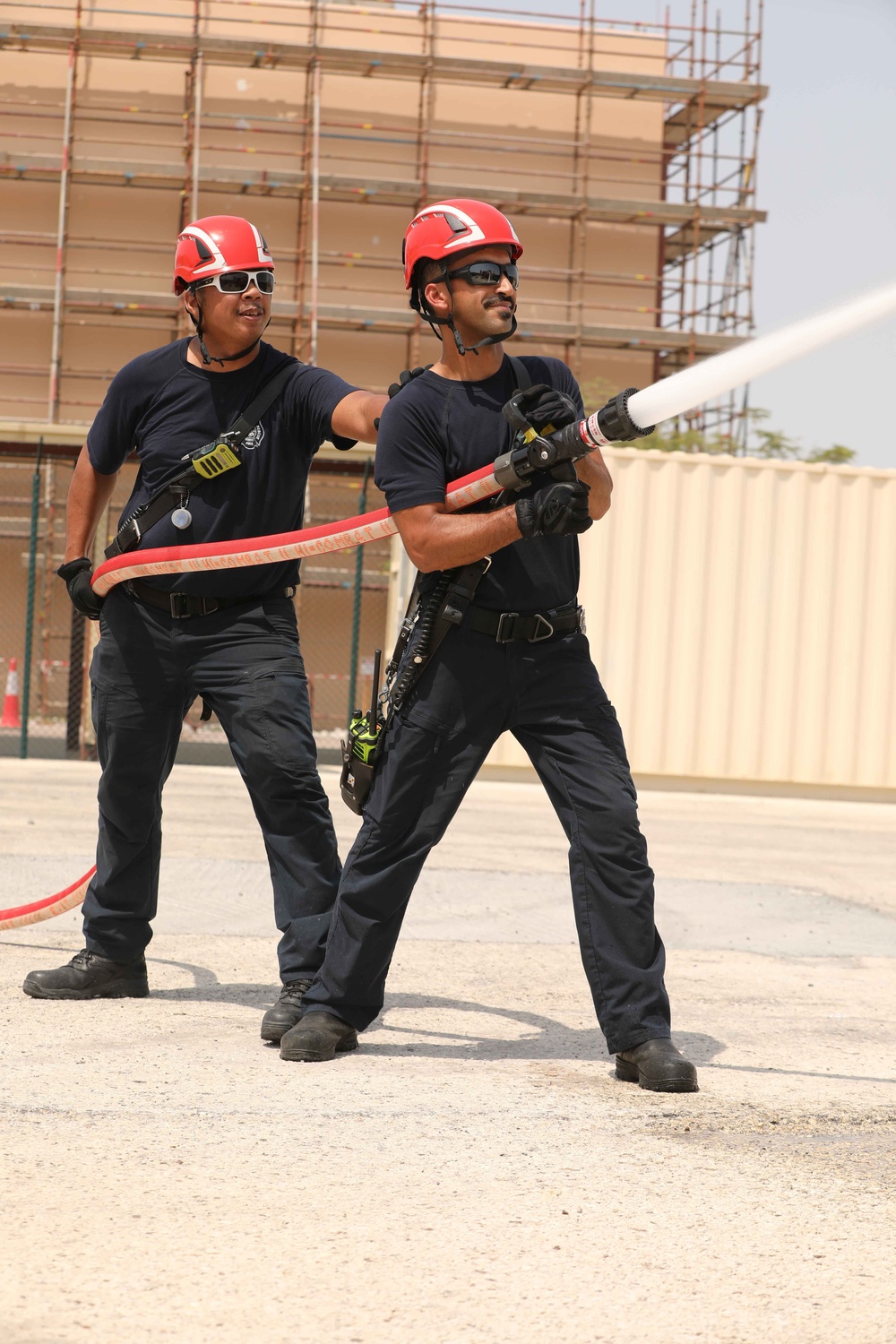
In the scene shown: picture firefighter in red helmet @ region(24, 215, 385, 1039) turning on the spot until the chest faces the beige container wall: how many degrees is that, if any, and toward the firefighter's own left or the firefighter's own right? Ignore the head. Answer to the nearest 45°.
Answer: approximately 135° to the firefighter's own left

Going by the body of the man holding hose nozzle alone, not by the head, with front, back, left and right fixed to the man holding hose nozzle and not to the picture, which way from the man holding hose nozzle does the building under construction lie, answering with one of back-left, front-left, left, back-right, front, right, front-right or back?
back-left

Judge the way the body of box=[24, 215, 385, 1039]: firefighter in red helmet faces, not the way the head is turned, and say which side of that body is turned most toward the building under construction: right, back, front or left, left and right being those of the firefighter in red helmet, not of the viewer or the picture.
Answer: back

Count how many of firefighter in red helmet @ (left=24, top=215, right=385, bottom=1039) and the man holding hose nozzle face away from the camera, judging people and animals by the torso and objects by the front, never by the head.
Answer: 0

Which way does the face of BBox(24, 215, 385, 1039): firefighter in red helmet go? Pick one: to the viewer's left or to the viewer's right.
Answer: to the viewer's right

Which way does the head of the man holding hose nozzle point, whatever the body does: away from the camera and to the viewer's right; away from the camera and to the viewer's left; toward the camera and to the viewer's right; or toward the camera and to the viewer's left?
toward the camera and to the viewer's right

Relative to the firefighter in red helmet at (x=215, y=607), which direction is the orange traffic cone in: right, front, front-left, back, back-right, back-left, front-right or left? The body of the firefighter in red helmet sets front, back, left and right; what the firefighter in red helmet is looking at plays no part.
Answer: back

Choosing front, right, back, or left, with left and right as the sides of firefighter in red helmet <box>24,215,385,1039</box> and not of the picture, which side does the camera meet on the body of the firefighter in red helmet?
front

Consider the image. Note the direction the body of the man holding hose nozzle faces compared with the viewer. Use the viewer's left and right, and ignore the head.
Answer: facing the viewer and to the right of the viewer

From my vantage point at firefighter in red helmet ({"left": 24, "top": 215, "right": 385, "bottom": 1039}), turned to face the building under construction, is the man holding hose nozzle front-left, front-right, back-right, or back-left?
back-right

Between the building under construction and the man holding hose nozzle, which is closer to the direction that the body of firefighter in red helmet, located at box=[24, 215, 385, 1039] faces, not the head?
the man holding hose nozzle
